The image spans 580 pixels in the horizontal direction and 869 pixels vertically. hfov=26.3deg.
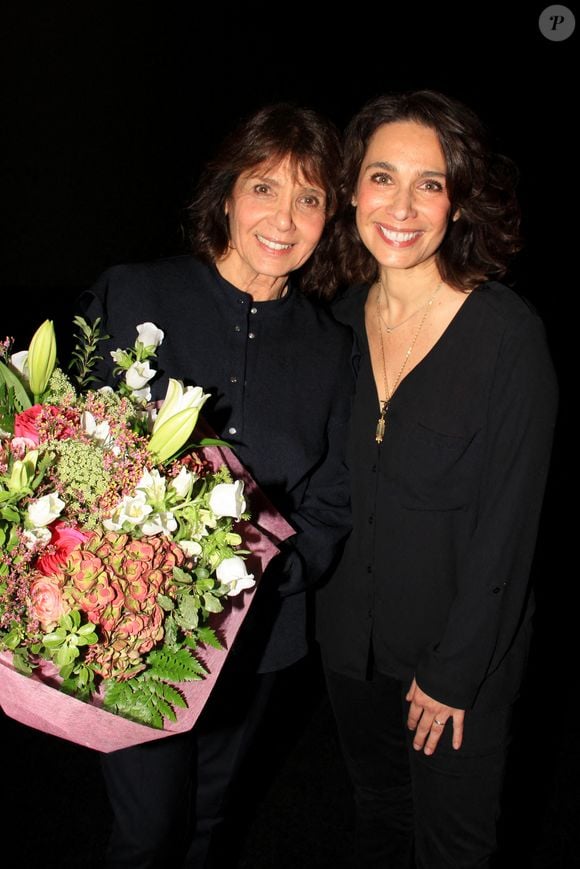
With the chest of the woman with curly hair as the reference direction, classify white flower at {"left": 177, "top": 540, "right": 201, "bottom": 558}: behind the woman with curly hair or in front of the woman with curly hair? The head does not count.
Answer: in front

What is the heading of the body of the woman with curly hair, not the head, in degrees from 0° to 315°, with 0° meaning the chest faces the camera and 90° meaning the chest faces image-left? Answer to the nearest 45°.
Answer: approximately 45°

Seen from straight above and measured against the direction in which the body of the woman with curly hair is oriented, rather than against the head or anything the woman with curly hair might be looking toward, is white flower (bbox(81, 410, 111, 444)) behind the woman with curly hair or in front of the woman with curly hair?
in front
